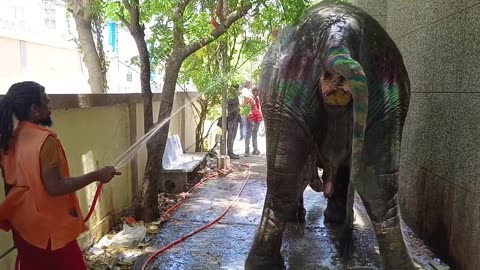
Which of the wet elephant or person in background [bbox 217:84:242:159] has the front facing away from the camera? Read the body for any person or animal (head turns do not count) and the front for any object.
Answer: the wet elephant

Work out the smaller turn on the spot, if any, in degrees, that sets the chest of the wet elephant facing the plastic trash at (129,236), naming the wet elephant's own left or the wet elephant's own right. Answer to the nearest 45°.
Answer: approximately 90° to the wet elephant's own left

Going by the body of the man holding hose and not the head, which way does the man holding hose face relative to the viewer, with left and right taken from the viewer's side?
facing away from the viewer and to the right of the viewer

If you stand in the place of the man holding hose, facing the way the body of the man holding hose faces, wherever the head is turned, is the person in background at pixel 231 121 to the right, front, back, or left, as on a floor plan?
front

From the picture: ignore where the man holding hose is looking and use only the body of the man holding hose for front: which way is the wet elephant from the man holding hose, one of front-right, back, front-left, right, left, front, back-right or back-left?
front-right

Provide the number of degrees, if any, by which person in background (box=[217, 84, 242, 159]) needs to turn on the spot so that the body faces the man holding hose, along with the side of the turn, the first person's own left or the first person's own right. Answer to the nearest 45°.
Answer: approximately 90° to the first person's own right

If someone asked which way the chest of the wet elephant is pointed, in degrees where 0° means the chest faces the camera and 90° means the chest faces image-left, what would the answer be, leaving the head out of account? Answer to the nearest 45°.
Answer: approximately 180°
